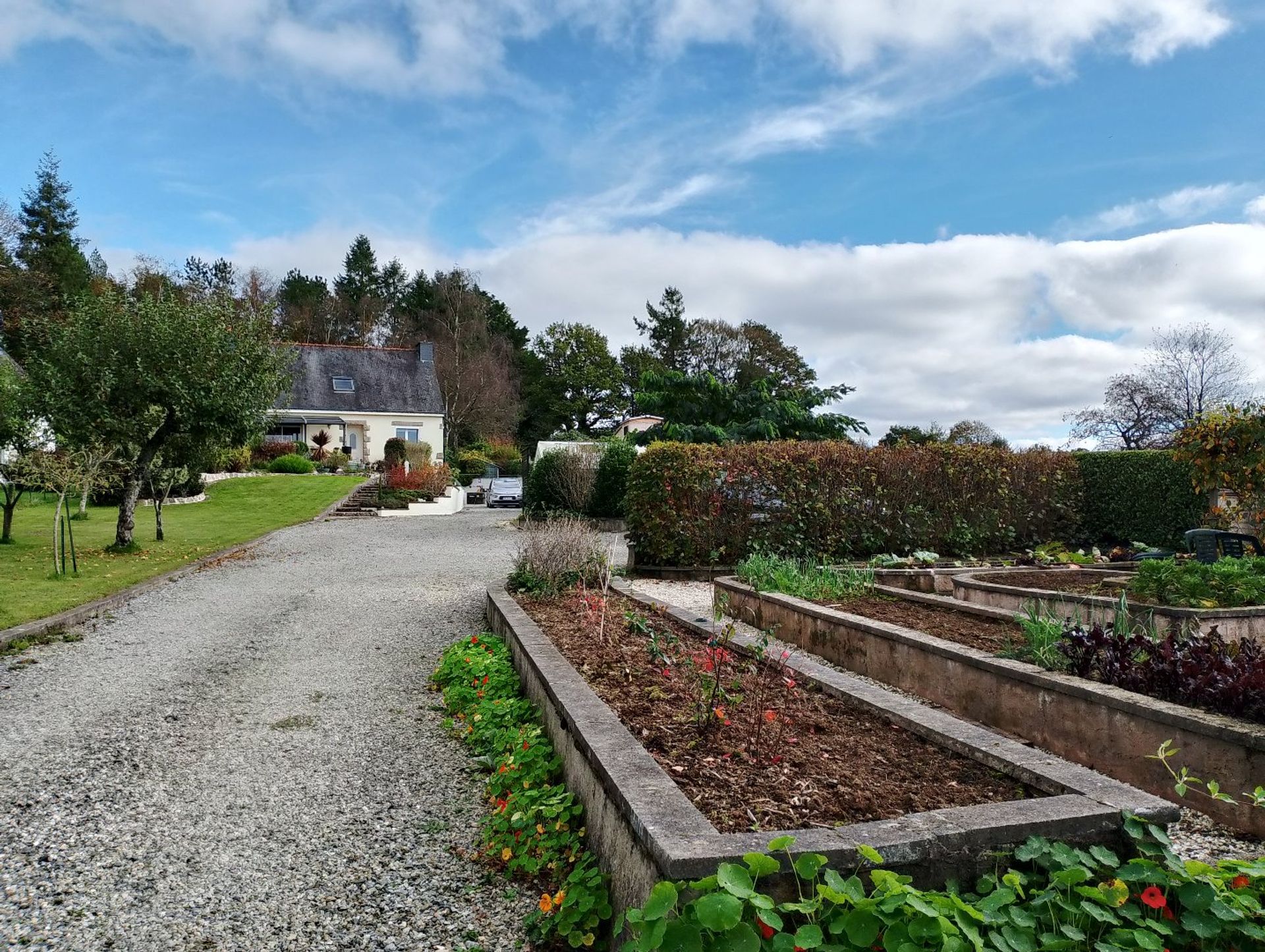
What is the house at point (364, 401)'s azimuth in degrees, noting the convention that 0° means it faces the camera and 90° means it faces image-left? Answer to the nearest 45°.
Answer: approximately 0°

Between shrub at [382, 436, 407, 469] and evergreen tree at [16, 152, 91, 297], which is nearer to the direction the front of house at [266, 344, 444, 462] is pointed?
the shrub

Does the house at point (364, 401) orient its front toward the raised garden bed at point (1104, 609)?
yes

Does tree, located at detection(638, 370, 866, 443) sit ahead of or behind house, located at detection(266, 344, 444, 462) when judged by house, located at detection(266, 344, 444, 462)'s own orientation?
ahead

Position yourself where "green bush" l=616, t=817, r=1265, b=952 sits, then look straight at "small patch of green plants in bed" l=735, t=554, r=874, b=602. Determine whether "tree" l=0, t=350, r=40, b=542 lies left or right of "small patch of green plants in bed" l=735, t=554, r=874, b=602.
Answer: left

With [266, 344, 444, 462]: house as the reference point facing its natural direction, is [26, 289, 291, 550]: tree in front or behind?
in front

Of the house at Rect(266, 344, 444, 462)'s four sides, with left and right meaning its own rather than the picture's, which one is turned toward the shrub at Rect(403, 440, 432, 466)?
front

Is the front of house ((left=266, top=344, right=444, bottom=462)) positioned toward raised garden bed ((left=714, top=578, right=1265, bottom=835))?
yes

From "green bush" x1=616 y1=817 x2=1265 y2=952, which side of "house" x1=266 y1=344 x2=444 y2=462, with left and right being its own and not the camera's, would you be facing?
front

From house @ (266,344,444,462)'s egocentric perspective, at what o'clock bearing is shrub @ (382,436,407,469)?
The shrub is roughly at 12 o'clock from the house.
